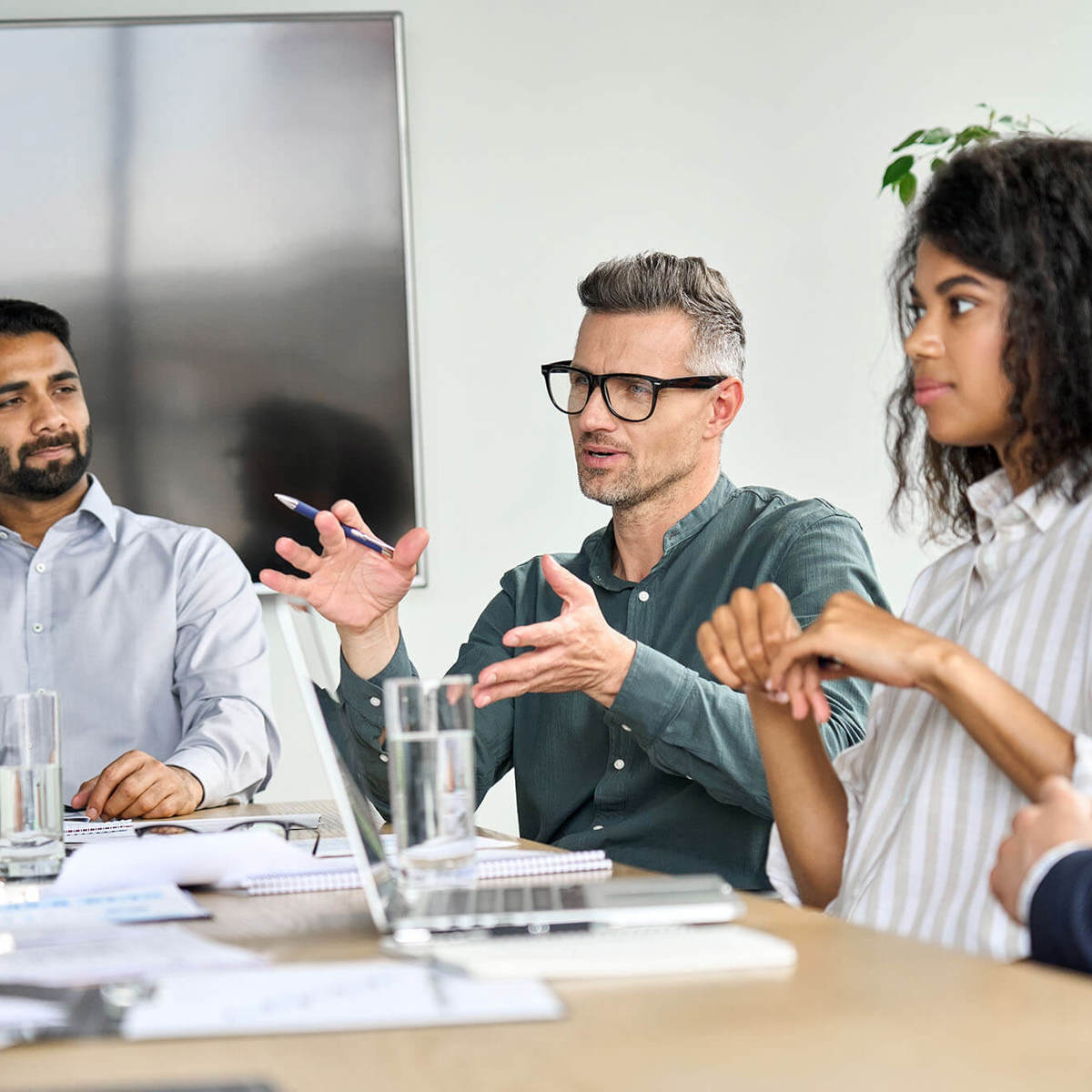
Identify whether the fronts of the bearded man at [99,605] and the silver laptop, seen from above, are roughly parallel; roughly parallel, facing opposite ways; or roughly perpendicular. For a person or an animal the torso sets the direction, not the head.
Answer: roughly perpendicular

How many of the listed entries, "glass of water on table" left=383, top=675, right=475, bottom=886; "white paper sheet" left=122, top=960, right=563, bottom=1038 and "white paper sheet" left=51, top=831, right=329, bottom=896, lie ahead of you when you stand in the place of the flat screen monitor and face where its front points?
3

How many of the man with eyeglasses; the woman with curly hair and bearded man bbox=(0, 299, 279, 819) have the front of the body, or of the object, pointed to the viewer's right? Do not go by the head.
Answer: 0

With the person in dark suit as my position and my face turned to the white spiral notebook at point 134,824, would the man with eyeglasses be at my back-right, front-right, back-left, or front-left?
front-right

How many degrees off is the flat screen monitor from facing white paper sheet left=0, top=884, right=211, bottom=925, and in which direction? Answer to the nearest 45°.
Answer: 0° — it already faces it

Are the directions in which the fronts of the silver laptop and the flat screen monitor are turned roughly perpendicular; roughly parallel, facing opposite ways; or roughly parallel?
roughly perpendicular

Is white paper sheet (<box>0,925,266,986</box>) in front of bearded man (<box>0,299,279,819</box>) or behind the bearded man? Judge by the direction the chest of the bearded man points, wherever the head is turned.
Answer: in front

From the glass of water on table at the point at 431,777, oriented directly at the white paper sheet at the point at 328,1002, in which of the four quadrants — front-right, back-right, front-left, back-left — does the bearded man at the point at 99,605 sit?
back-right

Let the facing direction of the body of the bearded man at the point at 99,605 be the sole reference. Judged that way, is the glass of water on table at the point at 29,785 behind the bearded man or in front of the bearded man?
in front

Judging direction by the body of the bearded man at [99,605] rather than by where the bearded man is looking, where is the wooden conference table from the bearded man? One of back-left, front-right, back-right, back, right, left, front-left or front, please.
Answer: front

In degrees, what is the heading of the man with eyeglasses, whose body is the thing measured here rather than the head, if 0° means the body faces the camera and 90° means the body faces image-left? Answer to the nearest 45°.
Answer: approximately 45°

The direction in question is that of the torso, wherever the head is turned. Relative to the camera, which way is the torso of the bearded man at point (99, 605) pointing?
toward the camera

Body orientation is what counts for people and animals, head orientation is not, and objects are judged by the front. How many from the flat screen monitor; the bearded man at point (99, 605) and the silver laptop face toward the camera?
2

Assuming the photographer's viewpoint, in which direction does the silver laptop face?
facing to the right of the viewer

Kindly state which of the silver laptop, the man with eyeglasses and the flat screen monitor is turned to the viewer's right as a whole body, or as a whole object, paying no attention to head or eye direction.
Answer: the silver laptop
